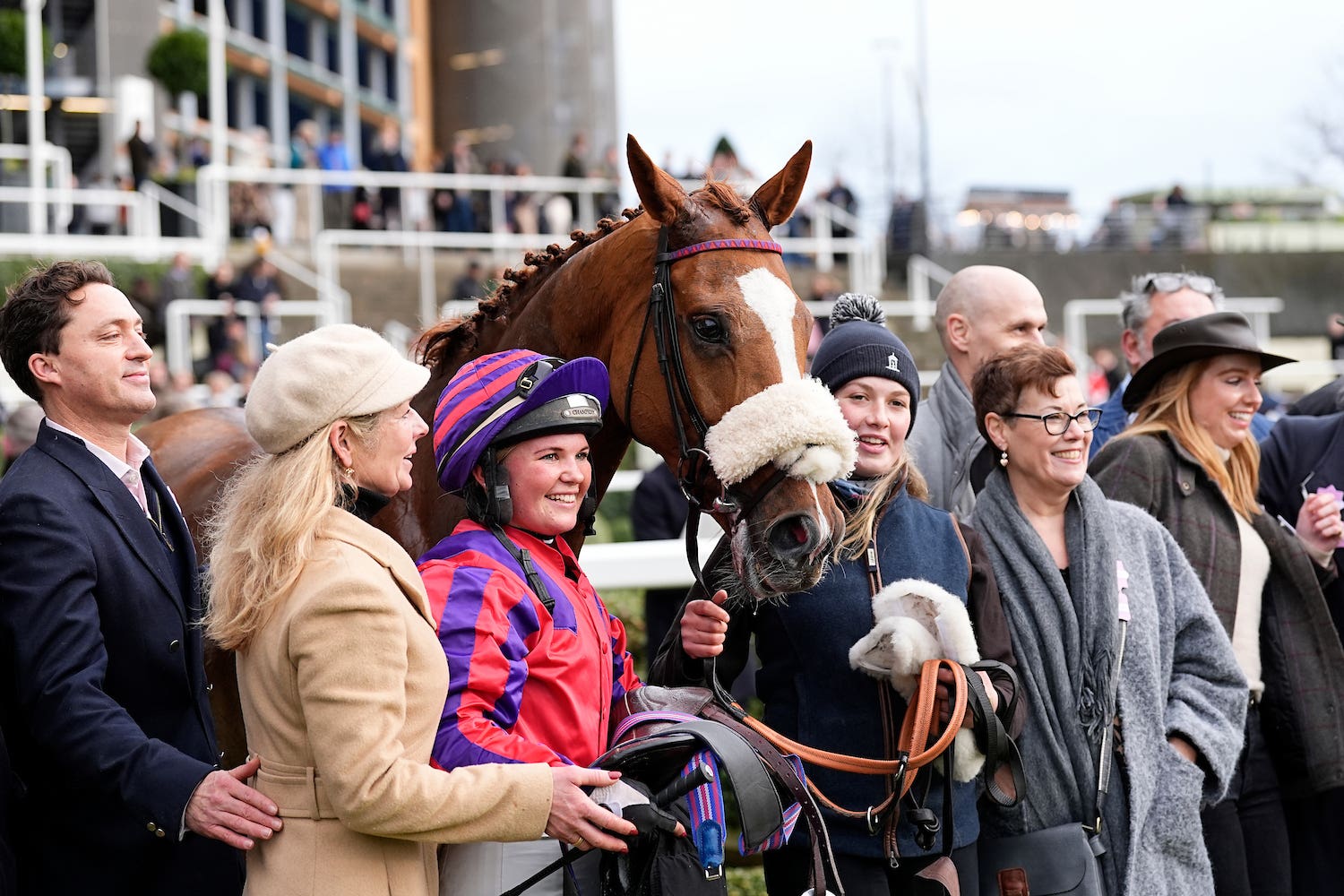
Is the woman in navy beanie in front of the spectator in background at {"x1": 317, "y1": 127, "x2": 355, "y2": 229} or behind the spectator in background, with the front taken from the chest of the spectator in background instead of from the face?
in front

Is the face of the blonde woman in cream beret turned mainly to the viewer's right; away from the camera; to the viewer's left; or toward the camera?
to the viewer's right

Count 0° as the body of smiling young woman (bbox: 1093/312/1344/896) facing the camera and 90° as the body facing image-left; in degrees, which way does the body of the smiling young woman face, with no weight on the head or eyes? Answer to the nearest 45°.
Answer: approximately 315°

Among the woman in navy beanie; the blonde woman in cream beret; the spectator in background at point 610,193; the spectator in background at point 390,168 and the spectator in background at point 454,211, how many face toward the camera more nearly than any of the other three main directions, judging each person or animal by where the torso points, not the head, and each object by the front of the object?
4

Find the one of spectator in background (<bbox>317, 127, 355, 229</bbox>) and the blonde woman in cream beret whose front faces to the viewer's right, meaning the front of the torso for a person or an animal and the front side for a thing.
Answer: the blonde woman in cream beret

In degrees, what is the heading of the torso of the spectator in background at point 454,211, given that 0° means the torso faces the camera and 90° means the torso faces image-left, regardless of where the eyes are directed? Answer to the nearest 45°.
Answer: approximately 0°

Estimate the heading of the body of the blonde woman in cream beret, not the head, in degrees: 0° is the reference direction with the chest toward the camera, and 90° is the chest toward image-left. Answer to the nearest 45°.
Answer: approximately 270°

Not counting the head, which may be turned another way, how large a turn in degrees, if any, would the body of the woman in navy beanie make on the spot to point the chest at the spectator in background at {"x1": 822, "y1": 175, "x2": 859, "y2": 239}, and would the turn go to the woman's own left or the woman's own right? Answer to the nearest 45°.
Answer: approximately 180°

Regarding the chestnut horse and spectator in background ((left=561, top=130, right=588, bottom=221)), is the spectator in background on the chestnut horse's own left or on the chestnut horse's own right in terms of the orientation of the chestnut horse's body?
on the chestnut horse's own left

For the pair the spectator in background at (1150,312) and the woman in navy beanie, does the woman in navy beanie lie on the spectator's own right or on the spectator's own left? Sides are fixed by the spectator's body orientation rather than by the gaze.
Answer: on the spectator's own right

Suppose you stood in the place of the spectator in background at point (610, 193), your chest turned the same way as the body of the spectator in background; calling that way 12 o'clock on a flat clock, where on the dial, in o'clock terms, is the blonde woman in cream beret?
The blonde woman in cream beret is roughly at 12 o'clock from the spectator in background.

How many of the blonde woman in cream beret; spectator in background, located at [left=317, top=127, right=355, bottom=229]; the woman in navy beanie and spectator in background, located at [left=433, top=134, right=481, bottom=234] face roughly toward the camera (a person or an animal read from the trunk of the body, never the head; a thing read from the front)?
3
